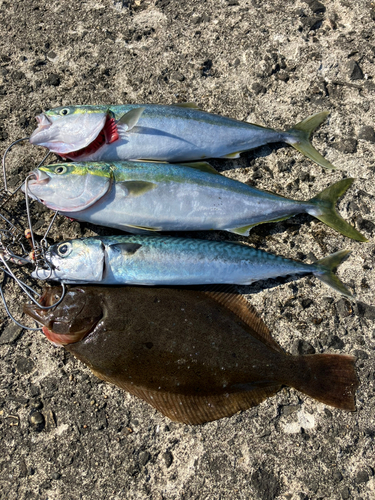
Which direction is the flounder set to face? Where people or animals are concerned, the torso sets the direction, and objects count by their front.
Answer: to the viewer's left

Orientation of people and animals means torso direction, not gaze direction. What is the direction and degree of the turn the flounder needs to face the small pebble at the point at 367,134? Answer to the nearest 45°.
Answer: approximately 135° to its right

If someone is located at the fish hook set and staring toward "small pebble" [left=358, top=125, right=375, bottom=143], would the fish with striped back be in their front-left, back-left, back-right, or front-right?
front-right

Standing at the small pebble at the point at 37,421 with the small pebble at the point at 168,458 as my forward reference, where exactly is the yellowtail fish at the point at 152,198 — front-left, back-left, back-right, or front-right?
front-left

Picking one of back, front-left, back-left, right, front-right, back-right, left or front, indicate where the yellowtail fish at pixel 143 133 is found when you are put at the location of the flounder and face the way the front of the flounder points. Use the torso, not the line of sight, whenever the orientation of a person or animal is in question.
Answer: right

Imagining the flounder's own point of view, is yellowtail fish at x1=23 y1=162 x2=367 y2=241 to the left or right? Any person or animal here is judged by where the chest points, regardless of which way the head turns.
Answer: on its right

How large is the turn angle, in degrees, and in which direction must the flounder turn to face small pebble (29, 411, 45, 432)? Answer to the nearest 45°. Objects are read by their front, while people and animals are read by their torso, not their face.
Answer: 0° — it already faces it

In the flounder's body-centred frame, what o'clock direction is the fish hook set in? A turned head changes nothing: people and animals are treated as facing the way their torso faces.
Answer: The fish hook set is roughly at 1 o'clock from the flounder.

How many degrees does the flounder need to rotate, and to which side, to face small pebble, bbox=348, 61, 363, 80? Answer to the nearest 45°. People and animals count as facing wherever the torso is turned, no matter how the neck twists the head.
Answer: approximately 135° to its right

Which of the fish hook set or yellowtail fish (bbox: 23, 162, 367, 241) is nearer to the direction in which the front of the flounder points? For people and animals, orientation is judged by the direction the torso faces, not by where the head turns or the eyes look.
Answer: the fish hook set

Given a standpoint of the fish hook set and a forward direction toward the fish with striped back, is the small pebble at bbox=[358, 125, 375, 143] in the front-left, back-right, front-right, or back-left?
front-left
